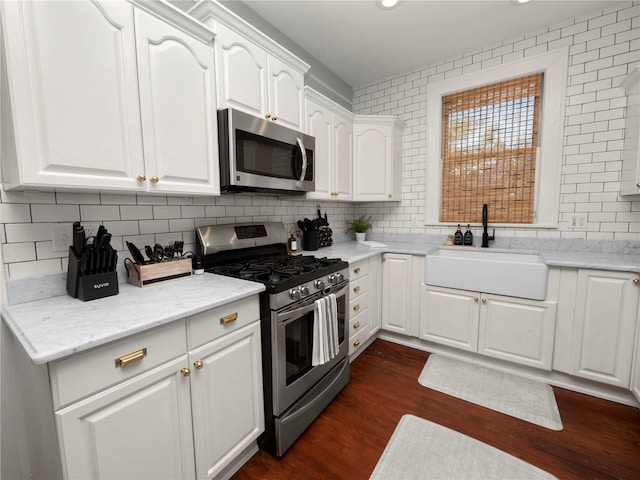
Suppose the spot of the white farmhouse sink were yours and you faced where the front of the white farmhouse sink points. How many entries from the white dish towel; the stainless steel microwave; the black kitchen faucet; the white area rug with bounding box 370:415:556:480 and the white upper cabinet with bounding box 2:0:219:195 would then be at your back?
1

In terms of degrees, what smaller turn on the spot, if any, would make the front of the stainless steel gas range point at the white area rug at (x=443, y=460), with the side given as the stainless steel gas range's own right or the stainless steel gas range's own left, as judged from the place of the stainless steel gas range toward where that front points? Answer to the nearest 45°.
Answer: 0° — it already faces it

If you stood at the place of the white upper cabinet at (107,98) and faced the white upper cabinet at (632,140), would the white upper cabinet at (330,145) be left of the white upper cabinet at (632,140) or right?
left

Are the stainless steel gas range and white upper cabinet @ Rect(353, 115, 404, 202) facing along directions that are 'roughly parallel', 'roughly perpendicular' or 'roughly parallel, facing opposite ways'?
roughly perpendicular

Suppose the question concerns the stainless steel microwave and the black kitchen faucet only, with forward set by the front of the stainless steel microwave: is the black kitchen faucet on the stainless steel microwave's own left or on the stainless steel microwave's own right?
on the stainless steel microwave's own left

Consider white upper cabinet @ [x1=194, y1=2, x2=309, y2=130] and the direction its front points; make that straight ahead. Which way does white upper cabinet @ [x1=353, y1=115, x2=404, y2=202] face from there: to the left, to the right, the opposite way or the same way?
to the right

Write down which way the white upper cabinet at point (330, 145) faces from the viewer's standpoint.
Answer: facing the viewer and to the right of the viewer

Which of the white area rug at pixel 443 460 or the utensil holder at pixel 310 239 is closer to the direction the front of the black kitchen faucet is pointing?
the white area rug

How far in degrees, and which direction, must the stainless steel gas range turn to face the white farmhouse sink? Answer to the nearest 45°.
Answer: approximately 45° to its left

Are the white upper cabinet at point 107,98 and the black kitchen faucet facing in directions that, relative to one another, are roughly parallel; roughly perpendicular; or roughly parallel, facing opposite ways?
roughly perpendicular

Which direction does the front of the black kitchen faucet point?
toward the camera

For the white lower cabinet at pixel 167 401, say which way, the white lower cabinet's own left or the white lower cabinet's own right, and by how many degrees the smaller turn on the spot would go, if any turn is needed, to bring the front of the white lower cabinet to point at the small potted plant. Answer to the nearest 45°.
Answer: approximately 90° to the white lower cabinet's own left

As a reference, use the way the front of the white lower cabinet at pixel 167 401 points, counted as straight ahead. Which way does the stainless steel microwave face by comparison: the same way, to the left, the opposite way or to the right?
the same way

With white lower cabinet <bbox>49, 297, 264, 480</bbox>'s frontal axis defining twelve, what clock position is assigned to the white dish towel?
The white dish towel is roughly at 10 o'clock from the white lower cabinet.

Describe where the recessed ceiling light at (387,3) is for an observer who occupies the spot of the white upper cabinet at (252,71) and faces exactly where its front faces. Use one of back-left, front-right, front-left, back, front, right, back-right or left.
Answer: front-left

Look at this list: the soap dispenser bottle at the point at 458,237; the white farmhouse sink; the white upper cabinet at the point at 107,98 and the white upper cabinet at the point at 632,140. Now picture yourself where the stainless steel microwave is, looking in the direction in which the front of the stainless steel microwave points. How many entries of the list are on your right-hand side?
1

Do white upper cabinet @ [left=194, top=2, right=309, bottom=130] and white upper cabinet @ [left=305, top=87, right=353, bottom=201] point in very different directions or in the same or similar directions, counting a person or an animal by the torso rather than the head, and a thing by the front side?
same or similar directions

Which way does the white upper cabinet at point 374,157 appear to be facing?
toward the camera
